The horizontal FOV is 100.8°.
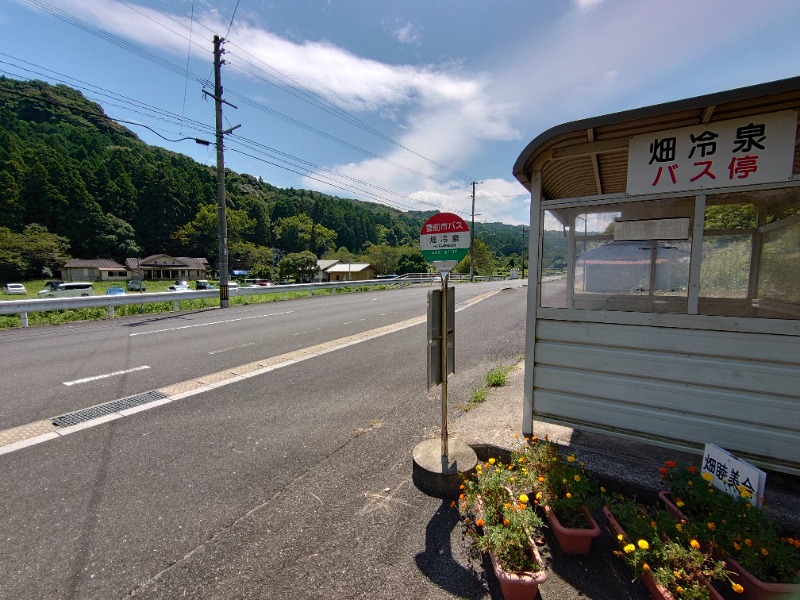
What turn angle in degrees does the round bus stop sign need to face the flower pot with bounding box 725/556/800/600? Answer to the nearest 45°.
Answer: approximately 45° to its left

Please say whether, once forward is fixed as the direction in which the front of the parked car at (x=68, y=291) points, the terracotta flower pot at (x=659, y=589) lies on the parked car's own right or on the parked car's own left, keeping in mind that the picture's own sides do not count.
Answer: on the parked car's own left

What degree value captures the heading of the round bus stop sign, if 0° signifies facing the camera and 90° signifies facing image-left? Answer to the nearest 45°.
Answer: approximately 0°

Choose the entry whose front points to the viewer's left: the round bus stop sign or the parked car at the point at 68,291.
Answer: the parked car

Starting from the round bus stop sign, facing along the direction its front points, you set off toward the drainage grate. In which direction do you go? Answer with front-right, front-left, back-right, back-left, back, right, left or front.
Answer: right

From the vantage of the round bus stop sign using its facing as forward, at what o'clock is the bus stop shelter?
The bus stop shelter is roughly at 9 o'clock from the round bus stop sign.

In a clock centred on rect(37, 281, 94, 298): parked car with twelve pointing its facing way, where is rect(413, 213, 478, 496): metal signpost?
The metal signpost is roughly at 9 o'clock from the parked car.

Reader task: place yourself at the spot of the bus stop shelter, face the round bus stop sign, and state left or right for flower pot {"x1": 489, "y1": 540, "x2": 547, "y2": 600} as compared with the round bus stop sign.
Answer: left

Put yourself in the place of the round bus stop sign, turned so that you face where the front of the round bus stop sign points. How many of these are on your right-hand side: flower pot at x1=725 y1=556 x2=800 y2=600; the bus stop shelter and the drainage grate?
1

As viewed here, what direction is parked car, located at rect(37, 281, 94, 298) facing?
to the viewer's left
